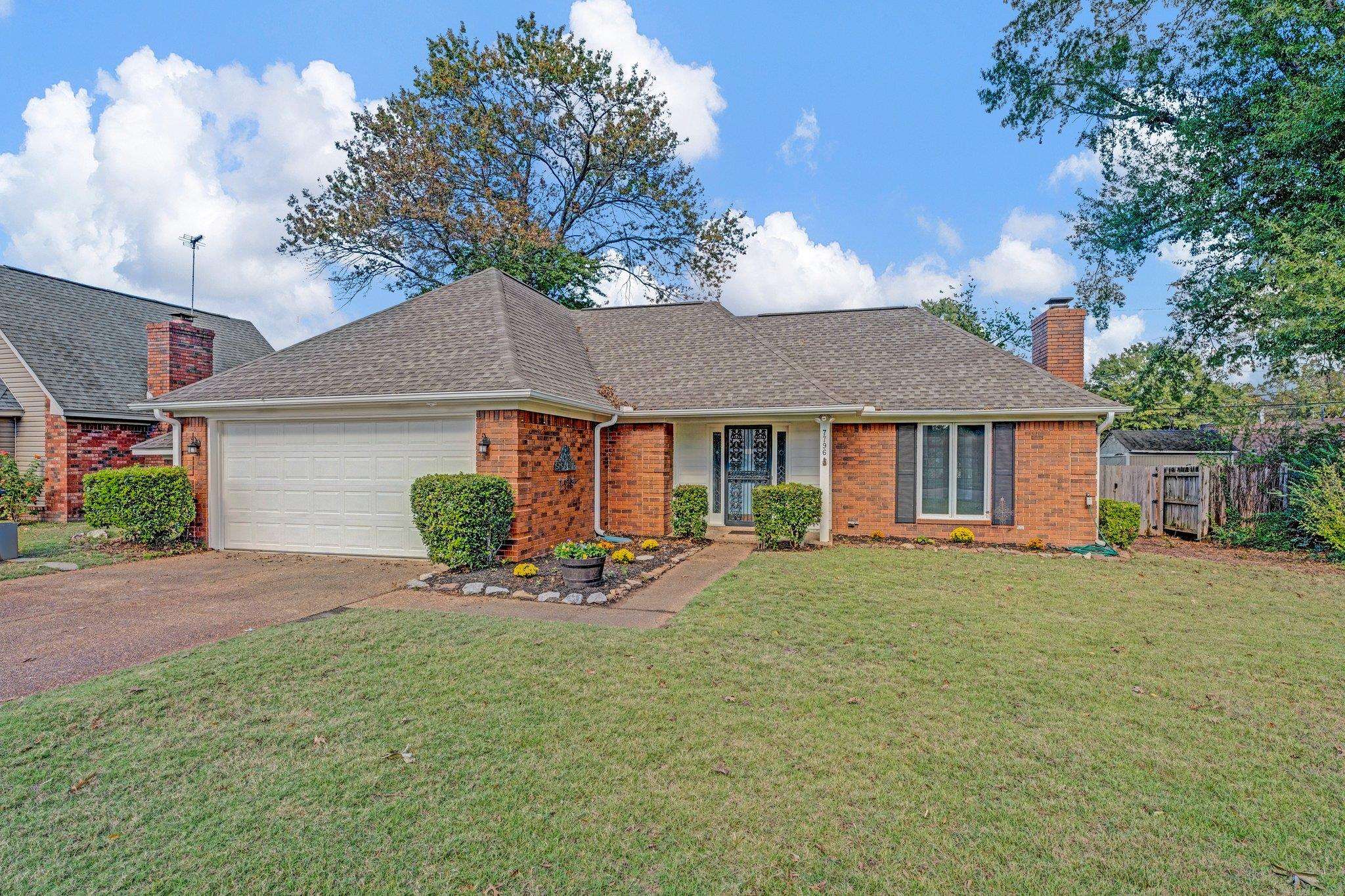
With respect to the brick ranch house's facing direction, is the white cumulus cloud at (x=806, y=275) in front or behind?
behind

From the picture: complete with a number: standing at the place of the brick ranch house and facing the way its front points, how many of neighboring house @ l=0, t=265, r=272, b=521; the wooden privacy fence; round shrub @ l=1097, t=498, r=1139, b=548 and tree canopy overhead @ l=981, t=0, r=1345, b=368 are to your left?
3

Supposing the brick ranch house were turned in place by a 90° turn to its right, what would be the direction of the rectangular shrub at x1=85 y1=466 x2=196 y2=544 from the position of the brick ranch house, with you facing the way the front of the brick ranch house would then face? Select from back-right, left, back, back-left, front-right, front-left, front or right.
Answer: front

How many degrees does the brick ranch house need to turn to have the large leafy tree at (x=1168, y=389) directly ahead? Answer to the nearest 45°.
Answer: approximately 135° to its left

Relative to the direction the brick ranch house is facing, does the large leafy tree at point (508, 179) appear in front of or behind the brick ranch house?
behind

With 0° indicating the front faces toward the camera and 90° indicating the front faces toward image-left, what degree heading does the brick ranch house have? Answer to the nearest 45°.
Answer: approximately 0°

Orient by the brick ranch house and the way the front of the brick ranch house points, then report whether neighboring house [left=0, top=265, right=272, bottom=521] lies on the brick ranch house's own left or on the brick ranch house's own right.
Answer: on the brick ranch house's own right

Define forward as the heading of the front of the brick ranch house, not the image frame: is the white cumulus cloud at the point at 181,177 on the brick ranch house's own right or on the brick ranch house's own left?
on the brick ranch house's own right

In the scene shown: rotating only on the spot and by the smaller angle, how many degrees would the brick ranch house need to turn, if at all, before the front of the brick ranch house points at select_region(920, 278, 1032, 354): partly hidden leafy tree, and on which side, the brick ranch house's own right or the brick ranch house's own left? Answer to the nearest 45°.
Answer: approximately 135° to the brick ranch house's own left

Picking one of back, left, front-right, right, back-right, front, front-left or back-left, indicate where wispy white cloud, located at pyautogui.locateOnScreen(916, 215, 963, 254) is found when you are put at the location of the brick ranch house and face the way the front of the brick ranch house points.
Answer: back-left

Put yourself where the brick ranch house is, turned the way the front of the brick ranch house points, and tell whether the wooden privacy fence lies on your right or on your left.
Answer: on your left

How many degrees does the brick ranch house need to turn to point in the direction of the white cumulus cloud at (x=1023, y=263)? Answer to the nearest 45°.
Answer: approximately 135° to its left
